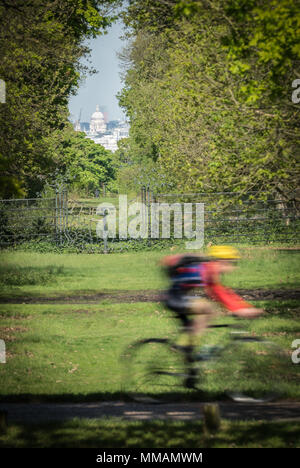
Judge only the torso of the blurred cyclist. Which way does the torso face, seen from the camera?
to the viewer's right

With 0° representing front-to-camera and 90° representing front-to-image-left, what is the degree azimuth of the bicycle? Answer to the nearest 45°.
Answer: approximately 270°

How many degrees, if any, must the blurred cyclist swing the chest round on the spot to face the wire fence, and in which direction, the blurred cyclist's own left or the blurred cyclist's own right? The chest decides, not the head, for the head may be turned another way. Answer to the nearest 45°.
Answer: approximately 90° to the blurred cyclist's own left

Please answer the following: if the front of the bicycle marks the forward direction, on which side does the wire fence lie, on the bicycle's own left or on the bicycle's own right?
on the bicycle's own left

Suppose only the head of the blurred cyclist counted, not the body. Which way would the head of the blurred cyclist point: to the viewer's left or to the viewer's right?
to the viewer's right
